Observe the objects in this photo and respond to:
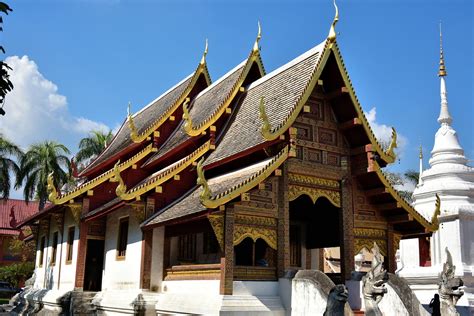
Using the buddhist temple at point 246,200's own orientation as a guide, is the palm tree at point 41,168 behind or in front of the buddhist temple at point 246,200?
behind

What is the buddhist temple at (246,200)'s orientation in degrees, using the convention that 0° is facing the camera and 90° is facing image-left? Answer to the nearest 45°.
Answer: approximately 315°

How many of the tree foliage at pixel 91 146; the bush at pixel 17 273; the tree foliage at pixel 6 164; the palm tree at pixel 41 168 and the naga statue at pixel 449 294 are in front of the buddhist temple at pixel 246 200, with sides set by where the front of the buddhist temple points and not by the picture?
1

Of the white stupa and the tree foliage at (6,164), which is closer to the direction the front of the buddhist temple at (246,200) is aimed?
the white stupa

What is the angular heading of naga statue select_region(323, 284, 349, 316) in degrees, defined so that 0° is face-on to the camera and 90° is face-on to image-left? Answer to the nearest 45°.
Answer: approximately 315°

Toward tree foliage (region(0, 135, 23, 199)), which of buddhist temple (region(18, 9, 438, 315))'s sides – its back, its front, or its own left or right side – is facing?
back

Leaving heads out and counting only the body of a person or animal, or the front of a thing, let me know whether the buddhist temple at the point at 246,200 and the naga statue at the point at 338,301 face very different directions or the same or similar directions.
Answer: same or similar directions

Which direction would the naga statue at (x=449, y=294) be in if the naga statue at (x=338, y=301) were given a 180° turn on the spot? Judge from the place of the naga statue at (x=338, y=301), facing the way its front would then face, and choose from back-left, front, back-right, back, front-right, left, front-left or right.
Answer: right

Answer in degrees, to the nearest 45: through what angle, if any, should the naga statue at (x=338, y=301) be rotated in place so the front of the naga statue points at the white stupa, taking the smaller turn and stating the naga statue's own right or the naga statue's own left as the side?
approximately 135° to the naga statue's own left

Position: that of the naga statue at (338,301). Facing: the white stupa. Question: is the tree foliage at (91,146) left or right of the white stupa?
left

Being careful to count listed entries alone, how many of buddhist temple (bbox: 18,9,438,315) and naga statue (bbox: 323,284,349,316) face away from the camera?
0

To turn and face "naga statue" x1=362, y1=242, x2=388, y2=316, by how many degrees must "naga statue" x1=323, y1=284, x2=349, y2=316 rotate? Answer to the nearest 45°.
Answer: approximately 90° to its left
